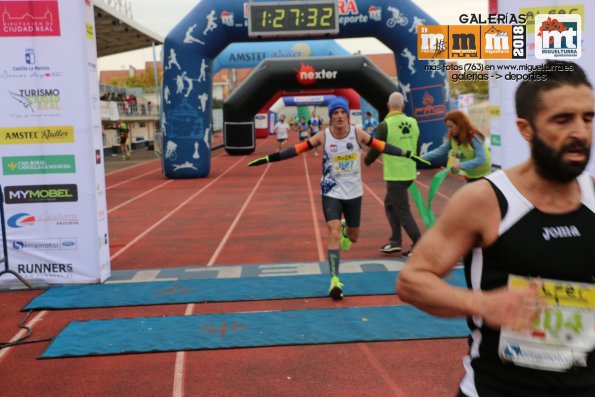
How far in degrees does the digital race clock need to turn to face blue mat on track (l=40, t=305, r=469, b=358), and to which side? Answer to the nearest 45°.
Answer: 0° — it already faces it

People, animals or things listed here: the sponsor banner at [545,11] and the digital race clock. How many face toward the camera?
2

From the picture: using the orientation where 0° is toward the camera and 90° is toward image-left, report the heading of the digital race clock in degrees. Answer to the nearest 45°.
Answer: approximately 0°

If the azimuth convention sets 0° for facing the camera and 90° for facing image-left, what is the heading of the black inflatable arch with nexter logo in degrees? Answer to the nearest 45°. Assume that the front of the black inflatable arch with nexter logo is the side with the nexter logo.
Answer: approximately 0°

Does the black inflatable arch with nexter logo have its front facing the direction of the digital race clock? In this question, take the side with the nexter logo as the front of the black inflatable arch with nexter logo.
yes

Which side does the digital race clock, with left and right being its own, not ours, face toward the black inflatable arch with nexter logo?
back

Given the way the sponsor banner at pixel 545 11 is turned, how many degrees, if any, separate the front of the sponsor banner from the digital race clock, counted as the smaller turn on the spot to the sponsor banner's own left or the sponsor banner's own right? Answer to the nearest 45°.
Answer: approximately 135° to the sponsor banner's own right
